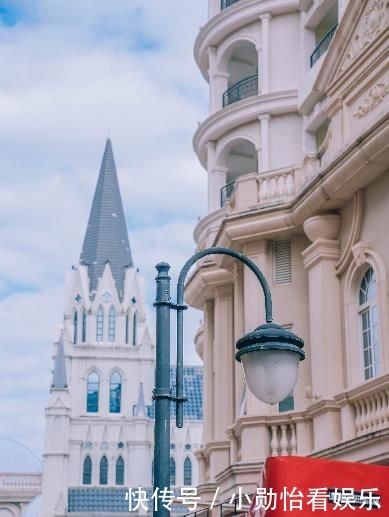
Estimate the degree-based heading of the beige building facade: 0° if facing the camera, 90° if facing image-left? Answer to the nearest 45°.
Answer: approximately 45°

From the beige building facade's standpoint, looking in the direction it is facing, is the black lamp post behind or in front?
in front
